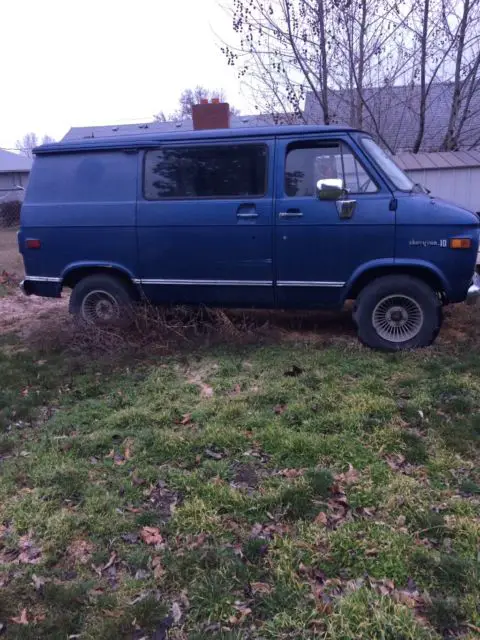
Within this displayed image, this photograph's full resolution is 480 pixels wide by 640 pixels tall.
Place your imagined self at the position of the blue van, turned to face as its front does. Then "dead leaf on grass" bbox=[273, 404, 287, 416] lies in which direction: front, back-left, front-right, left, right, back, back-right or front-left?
right

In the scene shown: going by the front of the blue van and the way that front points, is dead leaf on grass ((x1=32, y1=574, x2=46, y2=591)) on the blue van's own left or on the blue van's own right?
on the blue van's own right

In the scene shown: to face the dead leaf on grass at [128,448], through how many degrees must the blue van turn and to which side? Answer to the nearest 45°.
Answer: approximately 90° to its right

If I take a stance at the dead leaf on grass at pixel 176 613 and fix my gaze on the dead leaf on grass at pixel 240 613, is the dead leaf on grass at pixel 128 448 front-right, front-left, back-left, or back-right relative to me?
back-left

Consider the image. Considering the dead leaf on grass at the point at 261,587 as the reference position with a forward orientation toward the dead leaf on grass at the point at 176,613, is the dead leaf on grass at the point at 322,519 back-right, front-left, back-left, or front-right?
back-right

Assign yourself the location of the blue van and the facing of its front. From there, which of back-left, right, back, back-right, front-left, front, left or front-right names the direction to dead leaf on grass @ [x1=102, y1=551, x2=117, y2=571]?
right

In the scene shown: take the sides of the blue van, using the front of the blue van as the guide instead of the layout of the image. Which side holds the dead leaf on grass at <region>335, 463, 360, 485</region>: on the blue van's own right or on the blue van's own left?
on the blue van's own right

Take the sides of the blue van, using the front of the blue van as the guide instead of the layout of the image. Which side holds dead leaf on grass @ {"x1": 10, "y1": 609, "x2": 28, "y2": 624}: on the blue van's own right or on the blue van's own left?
on the blue van's own right

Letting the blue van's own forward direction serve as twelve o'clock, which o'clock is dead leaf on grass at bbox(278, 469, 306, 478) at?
The dead leaf on grass is roughly at 3 o'clock from the blue van.

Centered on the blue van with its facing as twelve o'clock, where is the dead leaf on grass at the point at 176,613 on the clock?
The dead leaf on grass is roughly at 3 o'clock from the blue van.

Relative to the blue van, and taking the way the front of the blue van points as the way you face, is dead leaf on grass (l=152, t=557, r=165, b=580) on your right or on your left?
on your right

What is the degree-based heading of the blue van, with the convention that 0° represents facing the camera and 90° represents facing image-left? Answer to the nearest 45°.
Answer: approximately 270°
